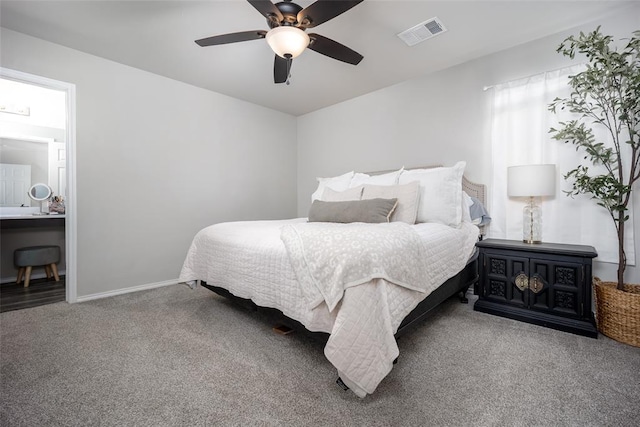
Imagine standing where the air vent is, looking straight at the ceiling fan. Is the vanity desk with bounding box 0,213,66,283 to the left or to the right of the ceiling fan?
right

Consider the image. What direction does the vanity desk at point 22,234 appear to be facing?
toward the camera

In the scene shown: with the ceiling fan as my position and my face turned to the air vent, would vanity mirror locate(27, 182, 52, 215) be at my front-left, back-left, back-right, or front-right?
back-left

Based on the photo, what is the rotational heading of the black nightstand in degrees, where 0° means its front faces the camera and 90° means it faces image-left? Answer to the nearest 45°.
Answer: approximately 45°

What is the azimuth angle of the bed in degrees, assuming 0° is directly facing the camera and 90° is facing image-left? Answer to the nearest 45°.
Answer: approximately 45°

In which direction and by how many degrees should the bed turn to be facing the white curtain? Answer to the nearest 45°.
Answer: approximately 180°

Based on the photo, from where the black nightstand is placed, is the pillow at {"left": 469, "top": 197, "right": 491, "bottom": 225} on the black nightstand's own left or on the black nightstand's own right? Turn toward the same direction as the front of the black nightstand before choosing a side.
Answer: on the black nightstand's own right

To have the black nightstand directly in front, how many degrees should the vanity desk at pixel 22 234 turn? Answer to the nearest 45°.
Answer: approximately 45° to its left

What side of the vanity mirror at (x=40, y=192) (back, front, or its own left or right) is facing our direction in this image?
front

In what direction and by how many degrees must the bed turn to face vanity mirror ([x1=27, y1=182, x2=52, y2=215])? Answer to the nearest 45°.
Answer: approximately 90° to its right

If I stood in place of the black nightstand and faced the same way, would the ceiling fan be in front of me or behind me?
in front

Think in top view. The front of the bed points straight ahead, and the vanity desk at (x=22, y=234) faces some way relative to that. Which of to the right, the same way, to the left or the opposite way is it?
to the left

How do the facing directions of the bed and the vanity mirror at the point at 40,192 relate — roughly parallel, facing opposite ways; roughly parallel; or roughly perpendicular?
roughly perpendicular

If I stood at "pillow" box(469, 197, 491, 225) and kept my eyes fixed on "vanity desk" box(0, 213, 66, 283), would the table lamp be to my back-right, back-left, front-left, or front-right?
back-left

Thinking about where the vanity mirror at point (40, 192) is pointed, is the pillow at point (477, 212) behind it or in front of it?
in front
